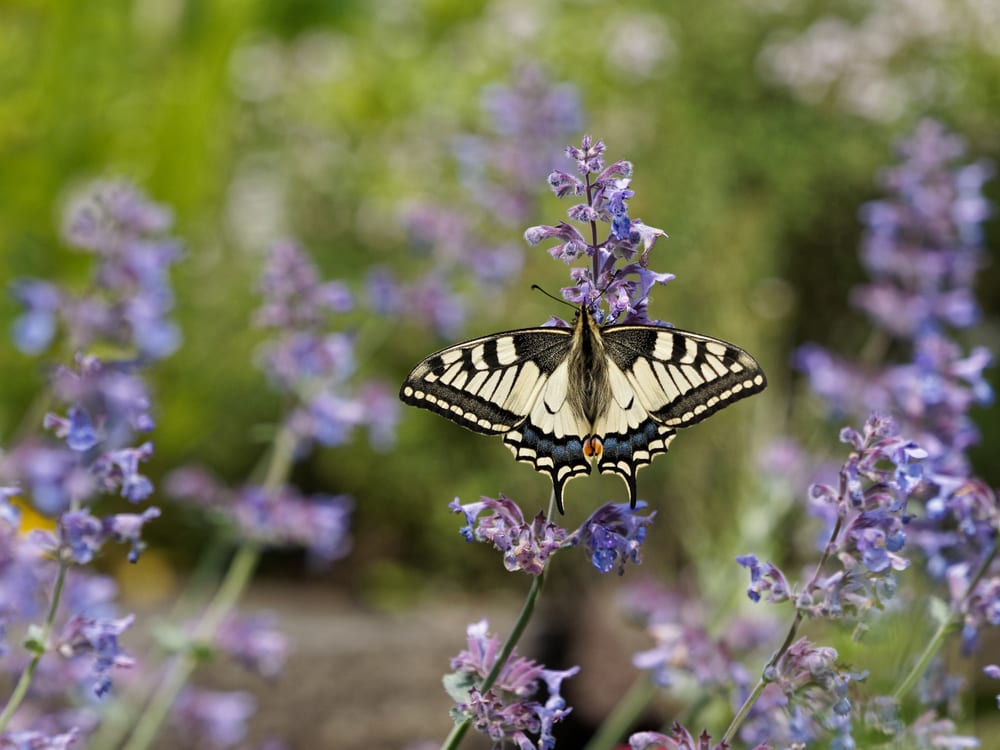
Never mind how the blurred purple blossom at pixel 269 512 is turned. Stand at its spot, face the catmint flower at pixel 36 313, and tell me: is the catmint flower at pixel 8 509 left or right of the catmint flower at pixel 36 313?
left

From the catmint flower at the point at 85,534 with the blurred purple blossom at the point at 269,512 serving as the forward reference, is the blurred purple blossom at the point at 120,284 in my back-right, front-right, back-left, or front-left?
front-left

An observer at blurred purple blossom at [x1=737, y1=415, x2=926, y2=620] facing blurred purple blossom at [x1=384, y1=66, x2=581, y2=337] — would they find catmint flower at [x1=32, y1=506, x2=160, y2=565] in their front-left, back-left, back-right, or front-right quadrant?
front-left

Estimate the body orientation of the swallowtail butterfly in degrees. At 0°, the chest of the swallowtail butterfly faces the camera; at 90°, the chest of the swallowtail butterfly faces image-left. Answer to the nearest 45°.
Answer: approximately 180°
